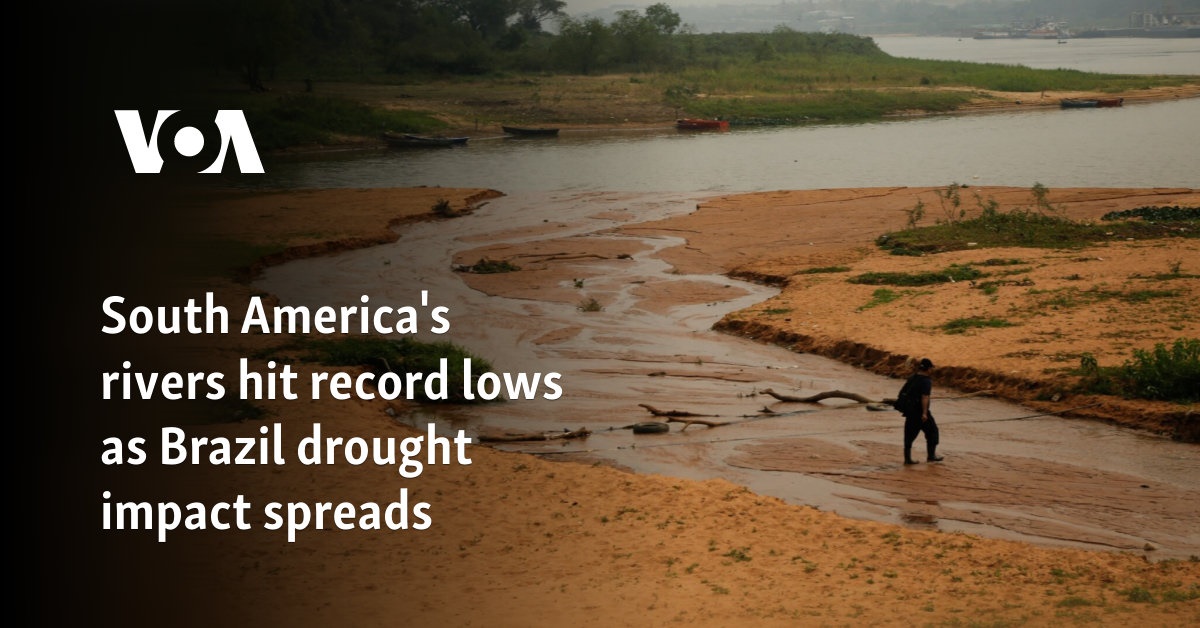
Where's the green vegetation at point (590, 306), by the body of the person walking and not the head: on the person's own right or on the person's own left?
on the person's own left

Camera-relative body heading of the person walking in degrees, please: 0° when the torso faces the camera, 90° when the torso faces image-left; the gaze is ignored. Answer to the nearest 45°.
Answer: approximately 270°

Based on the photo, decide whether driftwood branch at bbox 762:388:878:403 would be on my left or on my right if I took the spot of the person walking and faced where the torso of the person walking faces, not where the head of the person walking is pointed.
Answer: on my left

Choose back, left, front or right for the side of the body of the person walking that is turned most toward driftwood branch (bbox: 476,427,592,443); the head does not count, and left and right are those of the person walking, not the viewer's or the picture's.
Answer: back

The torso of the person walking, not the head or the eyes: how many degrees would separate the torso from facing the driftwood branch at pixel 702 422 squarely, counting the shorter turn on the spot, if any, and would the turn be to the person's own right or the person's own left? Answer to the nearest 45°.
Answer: approximately 135° to the person's own left
